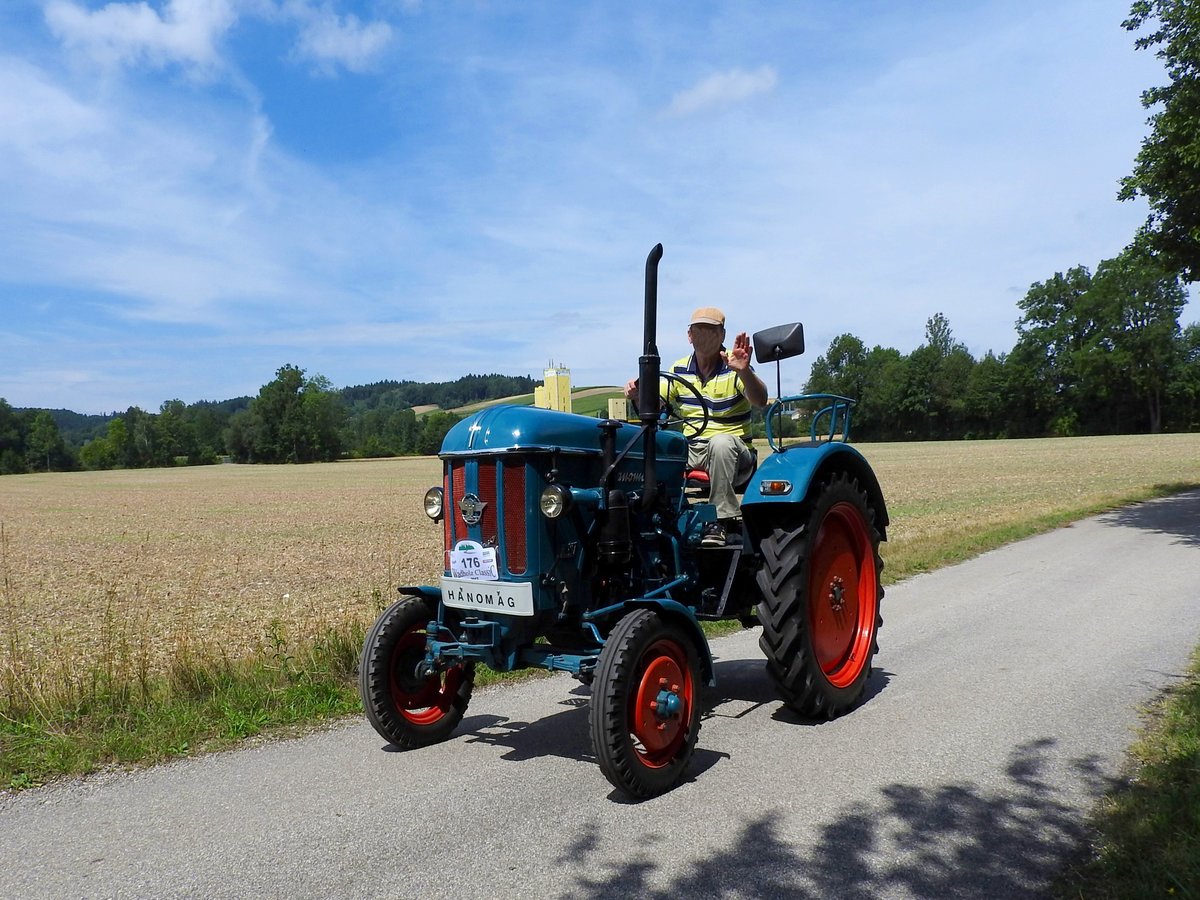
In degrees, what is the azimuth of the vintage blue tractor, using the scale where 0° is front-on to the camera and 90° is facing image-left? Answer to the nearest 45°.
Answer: approximately 45°

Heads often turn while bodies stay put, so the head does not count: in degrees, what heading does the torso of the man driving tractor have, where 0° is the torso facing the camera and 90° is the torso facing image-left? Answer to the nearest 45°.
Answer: approximately 45°
